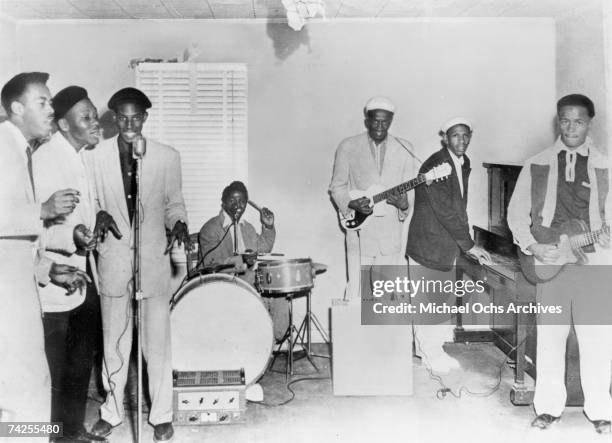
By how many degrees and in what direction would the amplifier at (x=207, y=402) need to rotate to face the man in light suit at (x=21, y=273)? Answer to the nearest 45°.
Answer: approximately 90° to its right

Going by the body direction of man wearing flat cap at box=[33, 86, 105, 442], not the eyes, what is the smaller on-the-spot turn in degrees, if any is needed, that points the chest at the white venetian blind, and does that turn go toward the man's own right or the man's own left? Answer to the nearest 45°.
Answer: approximately 45° to the man's own left

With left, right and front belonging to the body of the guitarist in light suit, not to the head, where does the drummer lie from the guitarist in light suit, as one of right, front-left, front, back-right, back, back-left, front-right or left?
right

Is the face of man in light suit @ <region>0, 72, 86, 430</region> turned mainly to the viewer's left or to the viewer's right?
to the viewer's right

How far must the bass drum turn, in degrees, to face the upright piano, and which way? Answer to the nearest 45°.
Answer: approximately 90° to its left

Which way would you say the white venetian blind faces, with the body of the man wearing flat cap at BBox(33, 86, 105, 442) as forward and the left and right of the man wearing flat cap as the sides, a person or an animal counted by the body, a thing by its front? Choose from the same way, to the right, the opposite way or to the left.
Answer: to the right

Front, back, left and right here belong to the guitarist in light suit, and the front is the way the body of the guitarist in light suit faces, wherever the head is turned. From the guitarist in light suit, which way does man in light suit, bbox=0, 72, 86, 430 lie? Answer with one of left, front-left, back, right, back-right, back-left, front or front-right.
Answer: front-right

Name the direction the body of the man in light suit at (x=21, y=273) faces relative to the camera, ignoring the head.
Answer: to the viewer's right

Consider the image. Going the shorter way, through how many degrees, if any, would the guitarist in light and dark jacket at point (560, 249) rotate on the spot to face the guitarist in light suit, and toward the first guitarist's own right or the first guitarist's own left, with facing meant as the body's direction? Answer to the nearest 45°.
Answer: approximately 90° to the first guitarist's own right

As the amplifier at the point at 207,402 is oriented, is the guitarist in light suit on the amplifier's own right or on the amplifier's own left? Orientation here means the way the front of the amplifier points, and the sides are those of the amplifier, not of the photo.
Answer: on the amplifier's own left

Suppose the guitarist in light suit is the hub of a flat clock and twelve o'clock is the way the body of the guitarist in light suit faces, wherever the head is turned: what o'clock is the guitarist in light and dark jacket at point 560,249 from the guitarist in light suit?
The guitarist in light and dark jacket is roughly at 10 o'clock from the guitarist in light suit.
